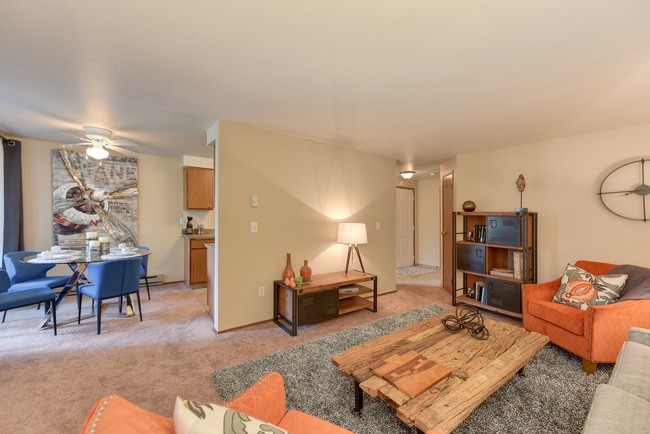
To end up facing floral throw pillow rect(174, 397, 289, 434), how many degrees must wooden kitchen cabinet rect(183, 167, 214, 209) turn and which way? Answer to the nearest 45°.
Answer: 0° — it already faces it

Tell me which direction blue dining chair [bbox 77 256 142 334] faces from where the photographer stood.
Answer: facing away from the viewer and to the left of the viewer

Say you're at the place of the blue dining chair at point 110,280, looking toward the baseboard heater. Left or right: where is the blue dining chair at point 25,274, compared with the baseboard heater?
left

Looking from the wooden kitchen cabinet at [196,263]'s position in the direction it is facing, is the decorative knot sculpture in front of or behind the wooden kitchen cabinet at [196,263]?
in front

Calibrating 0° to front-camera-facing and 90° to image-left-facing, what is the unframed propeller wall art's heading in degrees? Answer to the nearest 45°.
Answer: approximately 0°

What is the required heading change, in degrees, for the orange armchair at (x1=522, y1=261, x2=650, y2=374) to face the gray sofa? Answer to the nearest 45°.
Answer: approximately 45° to its left

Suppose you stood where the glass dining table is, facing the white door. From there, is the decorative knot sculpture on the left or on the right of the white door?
right

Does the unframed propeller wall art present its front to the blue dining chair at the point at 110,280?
yes

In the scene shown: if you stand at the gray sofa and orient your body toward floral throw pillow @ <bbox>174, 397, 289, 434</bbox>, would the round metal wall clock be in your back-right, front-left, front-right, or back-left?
back-right

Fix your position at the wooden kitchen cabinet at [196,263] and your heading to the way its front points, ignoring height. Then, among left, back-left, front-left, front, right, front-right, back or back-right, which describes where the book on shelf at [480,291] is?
front-left

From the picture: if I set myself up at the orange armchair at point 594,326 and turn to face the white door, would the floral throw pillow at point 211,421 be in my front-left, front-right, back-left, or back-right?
back-left

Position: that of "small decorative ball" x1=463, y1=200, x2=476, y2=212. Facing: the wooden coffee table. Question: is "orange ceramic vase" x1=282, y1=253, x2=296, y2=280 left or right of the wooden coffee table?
right
